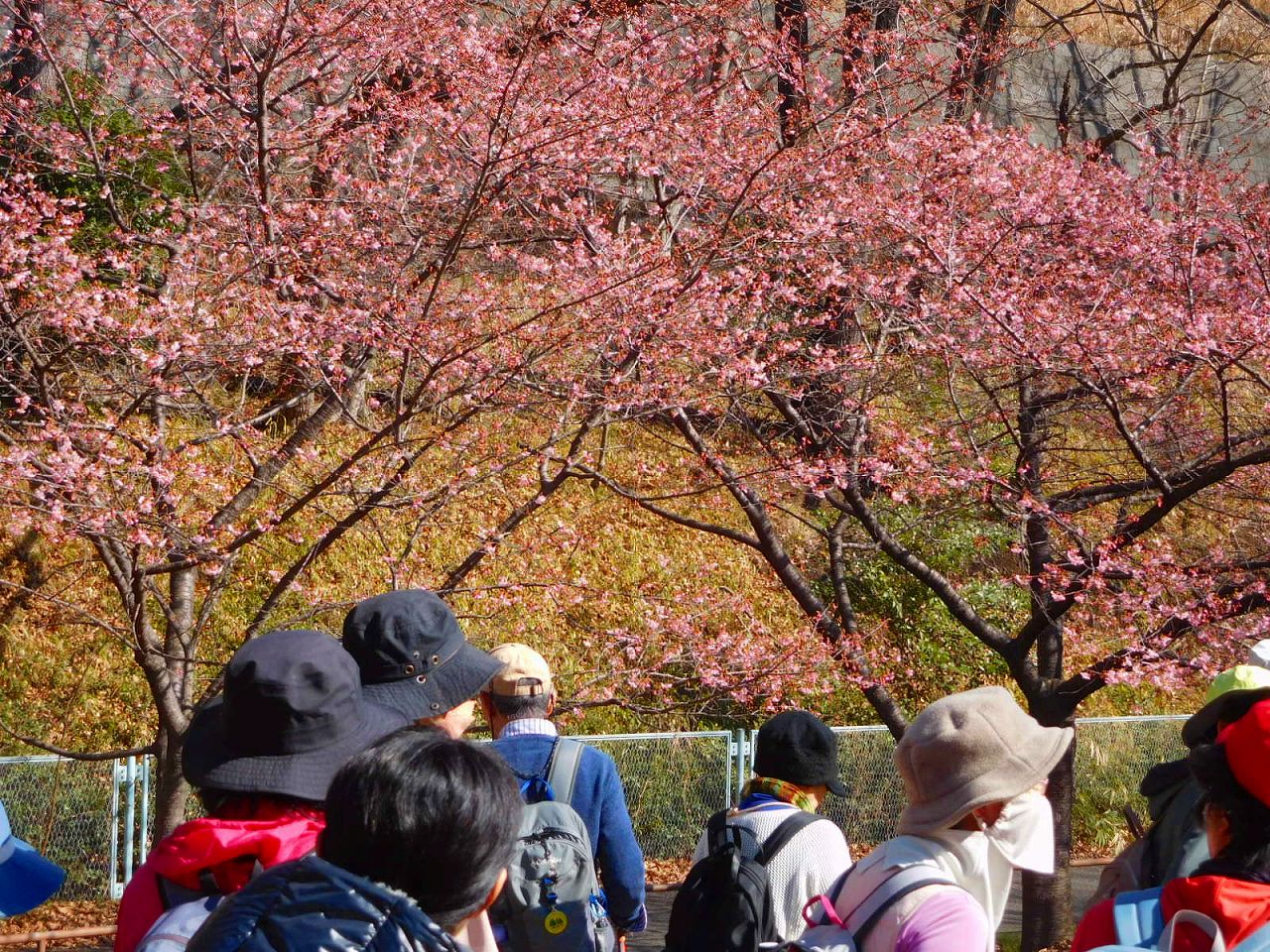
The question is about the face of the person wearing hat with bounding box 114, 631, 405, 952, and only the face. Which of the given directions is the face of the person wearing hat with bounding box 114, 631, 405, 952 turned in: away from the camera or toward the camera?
away from the camera

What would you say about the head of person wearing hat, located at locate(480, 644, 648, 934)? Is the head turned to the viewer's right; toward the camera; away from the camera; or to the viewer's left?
away from the camera

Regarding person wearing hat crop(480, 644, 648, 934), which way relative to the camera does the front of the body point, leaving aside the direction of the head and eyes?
away from the camera

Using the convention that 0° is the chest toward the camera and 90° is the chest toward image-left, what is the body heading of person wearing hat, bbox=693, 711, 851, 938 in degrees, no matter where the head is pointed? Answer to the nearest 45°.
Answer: approximately 225°

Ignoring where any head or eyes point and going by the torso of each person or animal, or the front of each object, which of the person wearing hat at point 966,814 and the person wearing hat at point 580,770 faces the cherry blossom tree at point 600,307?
the person wearing hat at point 580,770

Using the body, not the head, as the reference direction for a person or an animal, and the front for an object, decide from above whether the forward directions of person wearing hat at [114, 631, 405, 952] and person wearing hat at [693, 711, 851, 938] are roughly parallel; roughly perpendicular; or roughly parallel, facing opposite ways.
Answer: roughly parallel

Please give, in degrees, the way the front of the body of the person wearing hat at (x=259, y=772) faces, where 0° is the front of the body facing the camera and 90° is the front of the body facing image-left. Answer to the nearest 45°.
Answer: approximately 225°

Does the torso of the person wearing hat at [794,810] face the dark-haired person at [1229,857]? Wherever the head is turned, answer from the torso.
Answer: no

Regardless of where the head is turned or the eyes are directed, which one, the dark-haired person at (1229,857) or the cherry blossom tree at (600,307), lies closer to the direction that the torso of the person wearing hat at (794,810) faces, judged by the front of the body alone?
the cherry blossom tree

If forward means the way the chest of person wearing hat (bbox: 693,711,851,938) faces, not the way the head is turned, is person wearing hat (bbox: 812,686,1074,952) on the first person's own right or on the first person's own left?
on the first person's own right
